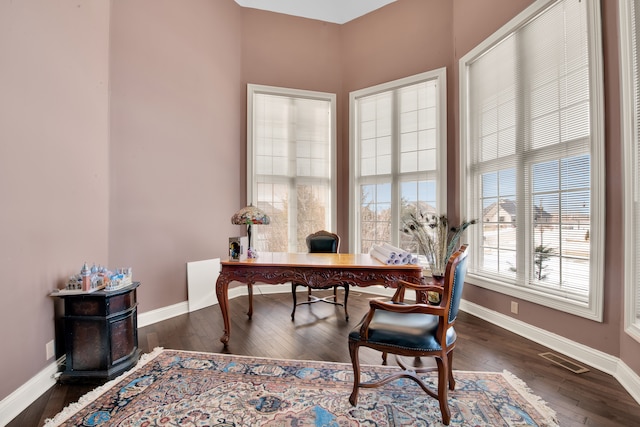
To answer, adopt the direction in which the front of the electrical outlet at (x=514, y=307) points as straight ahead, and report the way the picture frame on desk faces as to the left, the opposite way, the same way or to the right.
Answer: to the left

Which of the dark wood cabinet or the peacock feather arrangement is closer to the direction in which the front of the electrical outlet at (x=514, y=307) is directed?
the dark wood cabinet

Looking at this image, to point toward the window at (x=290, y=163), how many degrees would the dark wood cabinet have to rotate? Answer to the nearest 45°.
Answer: approximately 90° to its left

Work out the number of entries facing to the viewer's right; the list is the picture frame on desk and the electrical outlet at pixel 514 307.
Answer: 0

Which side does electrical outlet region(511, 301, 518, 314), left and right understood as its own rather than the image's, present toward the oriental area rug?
front

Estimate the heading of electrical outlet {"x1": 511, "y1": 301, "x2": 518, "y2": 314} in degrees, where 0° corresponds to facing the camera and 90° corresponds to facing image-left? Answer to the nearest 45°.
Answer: approximately 45°

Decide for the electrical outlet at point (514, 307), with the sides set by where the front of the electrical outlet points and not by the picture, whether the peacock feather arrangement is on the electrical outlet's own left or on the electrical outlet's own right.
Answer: on the electrical outlet's own right

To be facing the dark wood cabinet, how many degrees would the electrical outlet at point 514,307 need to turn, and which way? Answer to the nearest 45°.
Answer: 0° — it already faces it

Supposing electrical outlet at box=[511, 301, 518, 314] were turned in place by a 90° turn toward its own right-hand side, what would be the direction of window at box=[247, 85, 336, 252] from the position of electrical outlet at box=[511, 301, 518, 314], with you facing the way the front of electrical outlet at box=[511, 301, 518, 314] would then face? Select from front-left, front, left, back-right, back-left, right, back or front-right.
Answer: front-left

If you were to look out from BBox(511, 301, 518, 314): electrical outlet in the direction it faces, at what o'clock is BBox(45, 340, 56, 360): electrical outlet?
BBox(45, 340, 56, 360): electrical outlet is roughly at 12 o'clock from BBox(511, 301, 518, 314): electrical outlet.

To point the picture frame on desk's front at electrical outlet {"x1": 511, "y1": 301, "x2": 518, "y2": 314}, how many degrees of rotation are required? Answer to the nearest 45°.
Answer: approximately 90° to its left

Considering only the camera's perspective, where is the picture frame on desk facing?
facing the viewer

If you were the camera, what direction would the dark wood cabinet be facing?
facing the viewer and to the right of the viewer

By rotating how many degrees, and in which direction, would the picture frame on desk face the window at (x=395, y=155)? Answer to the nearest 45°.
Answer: approximately 135° to its left

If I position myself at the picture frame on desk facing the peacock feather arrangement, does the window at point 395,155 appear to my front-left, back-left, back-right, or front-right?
front-left
